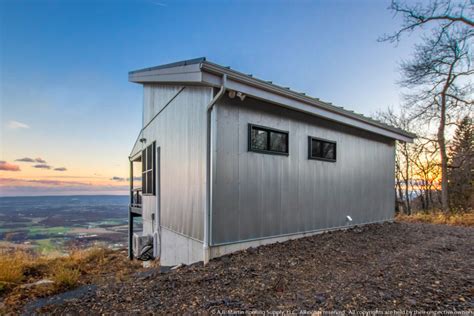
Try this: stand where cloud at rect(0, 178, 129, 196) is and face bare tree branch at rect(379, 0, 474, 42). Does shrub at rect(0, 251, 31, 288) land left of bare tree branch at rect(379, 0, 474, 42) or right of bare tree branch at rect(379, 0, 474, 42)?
right

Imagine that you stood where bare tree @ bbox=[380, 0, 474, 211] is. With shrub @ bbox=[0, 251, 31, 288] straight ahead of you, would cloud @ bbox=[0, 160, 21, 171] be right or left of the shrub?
right
